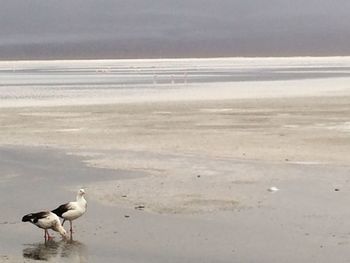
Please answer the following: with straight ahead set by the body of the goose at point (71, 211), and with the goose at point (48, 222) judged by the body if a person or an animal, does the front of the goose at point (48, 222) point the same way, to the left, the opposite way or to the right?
the same way

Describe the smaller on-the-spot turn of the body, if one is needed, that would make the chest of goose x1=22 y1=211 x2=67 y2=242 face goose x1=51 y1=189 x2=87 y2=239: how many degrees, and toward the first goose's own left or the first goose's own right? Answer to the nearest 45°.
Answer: approximately 45° to the first goose's own left

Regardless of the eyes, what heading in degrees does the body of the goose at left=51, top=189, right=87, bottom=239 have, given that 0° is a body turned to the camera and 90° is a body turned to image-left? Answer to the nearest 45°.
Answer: approximately 270°

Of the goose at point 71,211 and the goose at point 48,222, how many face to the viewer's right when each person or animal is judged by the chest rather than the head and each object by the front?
2

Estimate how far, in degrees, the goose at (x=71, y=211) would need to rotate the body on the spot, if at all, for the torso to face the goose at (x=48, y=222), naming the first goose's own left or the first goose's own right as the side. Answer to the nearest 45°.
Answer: approximately 135° to the first goose's own right

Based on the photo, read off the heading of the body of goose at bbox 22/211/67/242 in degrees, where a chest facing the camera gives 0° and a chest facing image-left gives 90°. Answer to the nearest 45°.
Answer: approximately 270°
